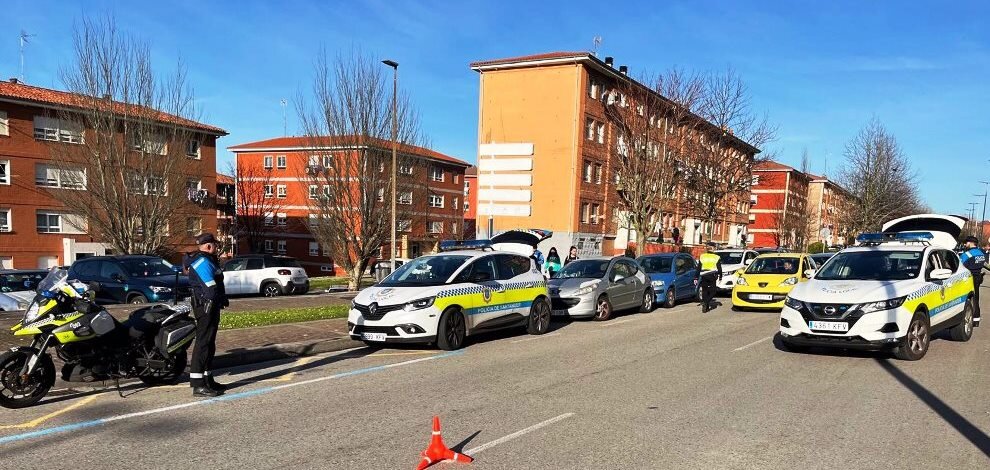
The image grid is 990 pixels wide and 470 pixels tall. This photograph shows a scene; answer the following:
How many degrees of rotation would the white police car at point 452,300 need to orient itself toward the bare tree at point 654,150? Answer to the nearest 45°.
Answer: approximately 180°

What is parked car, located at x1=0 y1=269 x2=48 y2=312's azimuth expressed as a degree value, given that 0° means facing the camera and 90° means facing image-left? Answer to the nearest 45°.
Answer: approximately 315°

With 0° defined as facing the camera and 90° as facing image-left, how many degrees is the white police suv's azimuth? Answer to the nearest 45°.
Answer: approximately 45°

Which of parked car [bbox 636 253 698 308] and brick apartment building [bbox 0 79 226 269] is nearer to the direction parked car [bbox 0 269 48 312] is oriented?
the parked car
